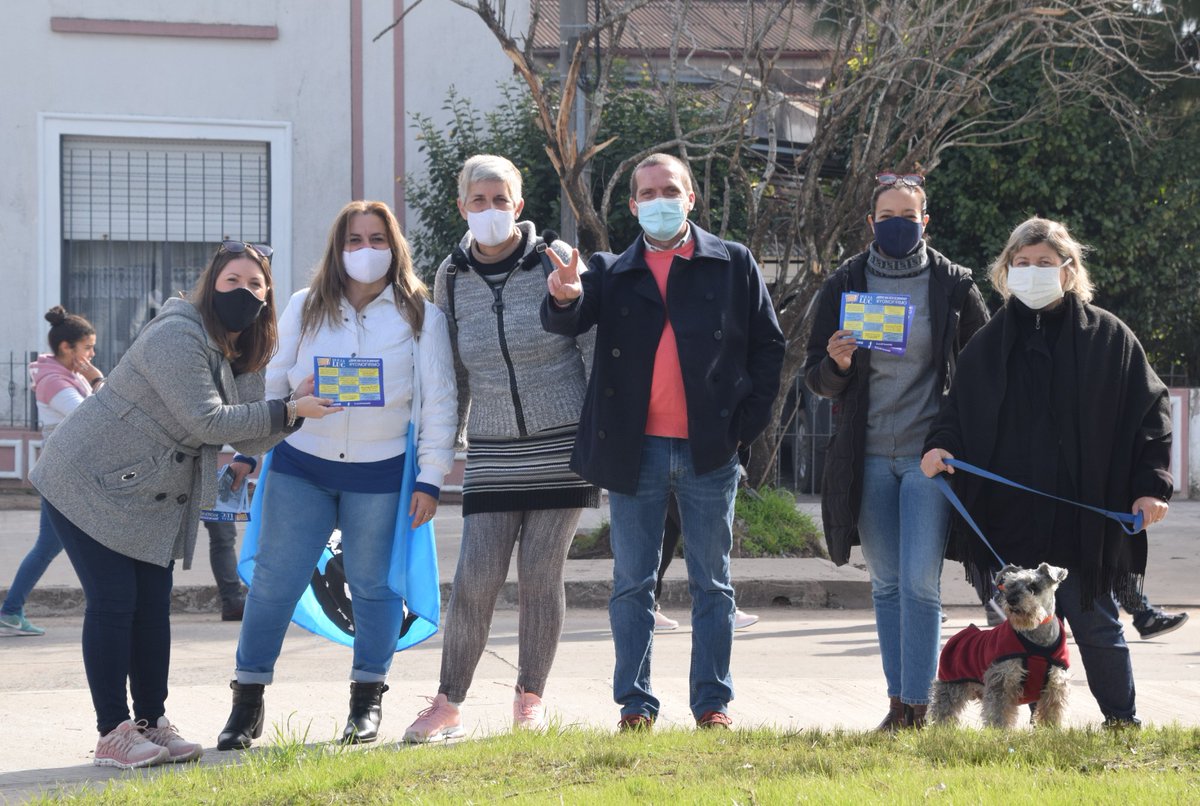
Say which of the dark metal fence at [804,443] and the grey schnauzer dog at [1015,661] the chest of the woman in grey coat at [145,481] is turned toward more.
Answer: the grey schnauzer dog

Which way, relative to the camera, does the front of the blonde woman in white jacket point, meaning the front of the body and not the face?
toward the camera

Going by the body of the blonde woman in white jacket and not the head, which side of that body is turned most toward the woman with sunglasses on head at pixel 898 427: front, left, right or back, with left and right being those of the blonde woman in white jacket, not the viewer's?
left

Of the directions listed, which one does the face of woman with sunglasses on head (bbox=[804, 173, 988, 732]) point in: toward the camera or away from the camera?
toward the camera

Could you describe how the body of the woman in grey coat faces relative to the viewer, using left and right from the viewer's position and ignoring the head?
facing the viewer and to the right of the viewer

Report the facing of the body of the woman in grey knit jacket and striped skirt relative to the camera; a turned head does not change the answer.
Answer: toward the camera

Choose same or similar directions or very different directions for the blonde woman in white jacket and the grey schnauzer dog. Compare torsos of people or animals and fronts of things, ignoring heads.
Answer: same or similar directions

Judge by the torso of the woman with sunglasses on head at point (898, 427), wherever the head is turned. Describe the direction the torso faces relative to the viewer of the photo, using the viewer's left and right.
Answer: facing the viewer

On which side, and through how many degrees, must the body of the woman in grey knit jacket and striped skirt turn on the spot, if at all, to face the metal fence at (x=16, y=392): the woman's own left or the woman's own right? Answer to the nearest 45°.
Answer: approximately 135° to the woman's own right

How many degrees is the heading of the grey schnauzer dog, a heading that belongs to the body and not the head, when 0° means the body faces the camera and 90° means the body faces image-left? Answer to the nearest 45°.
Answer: approximately 315°

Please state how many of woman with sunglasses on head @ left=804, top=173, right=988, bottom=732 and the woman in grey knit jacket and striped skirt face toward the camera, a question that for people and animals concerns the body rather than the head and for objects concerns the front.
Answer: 2

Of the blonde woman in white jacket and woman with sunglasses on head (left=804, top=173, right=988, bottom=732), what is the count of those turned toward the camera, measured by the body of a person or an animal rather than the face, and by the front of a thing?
2

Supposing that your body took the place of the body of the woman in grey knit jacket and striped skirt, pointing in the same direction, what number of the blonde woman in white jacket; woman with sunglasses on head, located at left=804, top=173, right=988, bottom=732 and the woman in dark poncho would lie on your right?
1

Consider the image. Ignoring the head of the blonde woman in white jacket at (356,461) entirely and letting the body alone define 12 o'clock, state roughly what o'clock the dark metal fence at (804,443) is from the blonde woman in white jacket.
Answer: The dark metal fence is roughly at 7 o'clock from the blonde woman in white jacket.

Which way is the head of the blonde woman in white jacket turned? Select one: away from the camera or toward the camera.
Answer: toward the camera
